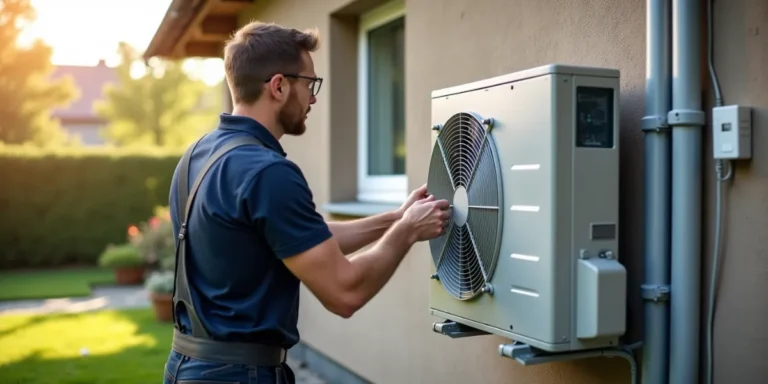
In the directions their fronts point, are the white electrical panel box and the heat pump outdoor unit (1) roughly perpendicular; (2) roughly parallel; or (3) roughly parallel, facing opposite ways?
roughly parallel

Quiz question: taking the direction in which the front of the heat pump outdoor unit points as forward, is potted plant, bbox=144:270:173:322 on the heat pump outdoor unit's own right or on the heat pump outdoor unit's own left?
on the heat pump outdoor unit's own right

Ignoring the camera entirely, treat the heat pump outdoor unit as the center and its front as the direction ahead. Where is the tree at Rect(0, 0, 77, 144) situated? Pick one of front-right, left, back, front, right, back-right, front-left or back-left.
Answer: right

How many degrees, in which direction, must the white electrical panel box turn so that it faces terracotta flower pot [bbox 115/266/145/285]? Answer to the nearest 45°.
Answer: approximately 90° to its right

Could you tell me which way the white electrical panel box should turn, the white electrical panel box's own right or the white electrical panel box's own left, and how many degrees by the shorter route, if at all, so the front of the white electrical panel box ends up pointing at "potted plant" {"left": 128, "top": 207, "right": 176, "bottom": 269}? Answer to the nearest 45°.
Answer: approximately 90° to the white electrical panel box's own right

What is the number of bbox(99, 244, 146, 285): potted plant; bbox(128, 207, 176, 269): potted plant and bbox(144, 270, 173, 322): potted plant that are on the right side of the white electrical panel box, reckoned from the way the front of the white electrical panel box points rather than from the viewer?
3

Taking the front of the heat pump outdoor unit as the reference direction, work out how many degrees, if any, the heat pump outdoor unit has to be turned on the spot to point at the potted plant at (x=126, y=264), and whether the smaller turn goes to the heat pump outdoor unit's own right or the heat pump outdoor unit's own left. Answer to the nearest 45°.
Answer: approximately 90° to the heat pump outdoor unit's own right

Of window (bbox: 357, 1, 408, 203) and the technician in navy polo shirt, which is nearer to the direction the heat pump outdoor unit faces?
the technician in navy polo shirt

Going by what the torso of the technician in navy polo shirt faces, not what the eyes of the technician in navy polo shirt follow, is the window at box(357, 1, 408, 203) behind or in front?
in front

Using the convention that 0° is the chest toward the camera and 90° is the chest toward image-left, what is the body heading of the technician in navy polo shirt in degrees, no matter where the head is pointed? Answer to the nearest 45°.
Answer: approximately 225°

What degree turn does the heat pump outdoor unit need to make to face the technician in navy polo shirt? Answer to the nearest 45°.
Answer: approximately 45° to its right

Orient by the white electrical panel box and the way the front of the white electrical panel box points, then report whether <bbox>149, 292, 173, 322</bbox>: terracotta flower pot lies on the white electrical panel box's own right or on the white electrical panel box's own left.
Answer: on the white electrical panel box's own right

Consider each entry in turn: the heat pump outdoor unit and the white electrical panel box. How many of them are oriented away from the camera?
0

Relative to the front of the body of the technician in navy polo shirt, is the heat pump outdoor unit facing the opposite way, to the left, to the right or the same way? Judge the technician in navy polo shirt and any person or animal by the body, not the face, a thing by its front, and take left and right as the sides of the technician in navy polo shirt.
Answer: the opposite way

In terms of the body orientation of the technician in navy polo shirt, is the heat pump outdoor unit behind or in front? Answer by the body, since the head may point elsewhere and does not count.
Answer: in front
